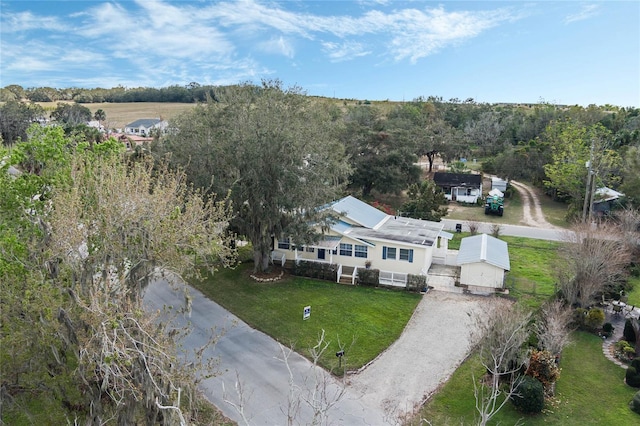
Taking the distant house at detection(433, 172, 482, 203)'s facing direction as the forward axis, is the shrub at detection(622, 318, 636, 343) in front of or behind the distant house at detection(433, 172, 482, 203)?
in front

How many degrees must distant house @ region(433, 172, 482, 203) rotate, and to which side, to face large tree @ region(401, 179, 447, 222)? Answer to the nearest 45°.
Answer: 0° — it already faces it

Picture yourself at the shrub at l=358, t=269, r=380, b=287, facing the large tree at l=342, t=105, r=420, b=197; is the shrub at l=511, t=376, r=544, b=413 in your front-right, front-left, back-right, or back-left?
back-right

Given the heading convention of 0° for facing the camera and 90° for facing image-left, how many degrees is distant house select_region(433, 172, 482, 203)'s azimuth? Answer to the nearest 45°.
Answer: approximately 0°

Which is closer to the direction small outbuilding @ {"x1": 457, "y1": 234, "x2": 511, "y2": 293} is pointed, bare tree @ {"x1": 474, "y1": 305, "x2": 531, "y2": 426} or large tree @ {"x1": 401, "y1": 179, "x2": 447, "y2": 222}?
the bare tree

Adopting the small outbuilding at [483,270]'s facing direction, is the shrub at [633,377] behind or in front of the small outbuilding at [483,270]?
in front

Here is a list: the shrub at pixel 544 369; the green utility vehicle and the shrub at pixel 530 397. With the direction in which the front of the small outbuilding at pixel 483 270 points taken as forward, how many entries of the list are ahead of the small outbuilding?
2

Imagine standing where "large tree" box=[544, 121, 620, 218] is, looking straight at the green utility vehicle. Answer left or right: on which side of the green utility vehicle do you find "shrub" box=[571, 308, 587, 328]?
left

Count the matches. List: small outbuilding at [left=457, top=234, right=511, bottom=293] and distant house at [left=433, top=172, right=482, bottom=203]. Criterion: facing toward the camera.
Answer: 2

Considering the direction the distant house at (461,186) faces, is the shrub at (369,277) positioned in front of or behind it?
in front
